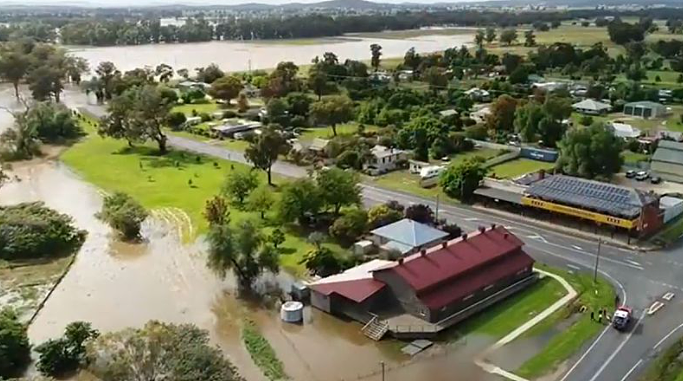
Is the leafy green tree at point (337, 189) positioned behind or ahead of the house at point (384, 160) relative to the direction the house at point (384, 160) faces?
ahead

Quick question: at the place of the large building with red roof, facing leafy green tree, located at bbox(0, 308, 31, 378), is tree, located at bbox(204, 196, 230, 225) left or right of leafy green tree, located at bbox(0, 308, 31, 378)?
right

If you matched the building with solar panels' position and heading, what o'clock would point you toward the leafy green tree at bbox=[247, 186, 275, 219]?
The leafy green tree is roughly at 1 o'clock from the building with solar panels.

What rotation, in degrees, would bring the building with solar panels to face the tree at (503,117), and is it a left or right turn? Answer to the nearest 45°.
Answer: approximately 135° to its right

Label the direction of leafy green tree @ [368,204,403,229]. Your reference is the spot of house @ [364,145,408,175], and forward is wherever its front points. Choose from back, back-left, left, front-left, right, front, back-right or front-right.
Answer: front-left

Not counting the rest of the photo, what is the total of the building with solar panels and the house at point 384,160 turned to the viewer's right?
0

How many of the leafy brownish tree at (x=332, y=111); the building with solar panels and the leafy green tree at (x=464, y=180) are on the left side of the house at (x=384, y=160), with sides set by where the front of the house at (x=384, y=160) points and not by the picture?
2

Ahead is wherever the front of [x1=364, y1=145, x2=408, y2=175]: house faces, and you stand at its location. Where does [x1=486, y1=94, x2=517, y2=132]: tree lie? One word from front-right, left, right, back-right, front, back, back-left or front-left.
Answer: back

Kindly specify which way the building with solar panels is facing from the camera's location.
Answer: facing the viewer and to the left of the viewer

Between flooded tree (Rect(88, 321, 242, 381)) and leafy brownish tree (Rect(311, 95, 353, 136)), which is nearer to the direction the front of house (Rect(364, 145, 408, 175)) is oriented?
the flooded tree

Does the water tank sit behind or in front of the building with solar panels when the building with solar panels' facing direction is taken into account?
in front
